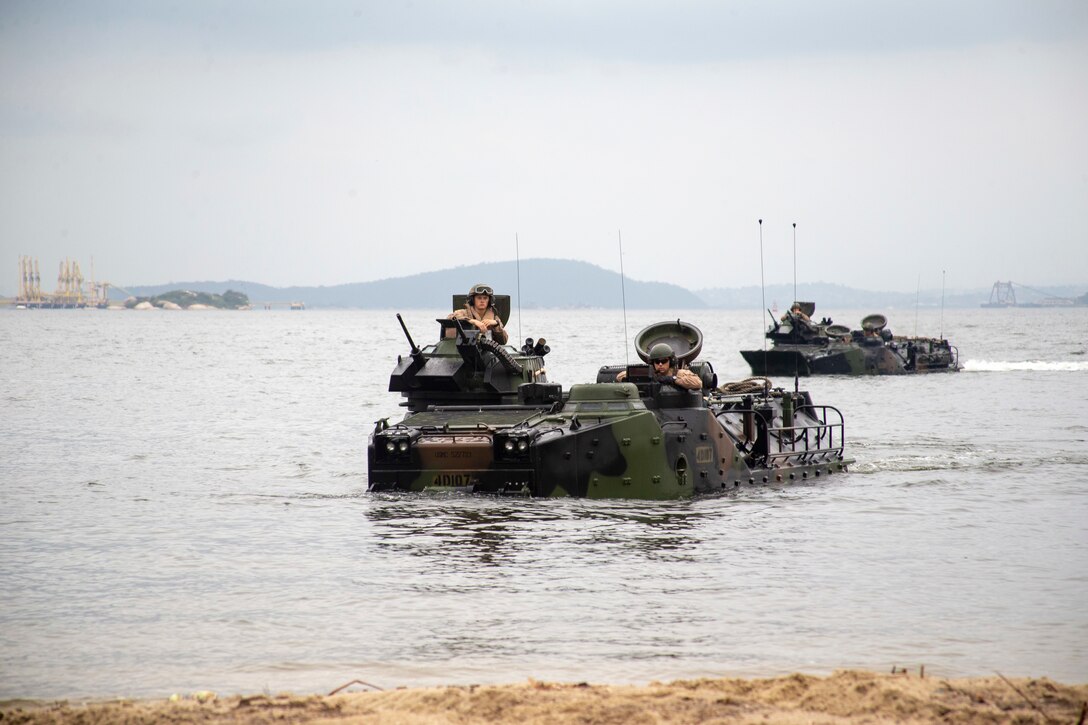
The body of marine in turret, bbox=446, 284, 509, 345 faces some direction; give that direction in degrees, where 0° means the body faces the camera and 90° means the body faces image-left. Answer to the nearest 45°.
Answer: approximately 0°

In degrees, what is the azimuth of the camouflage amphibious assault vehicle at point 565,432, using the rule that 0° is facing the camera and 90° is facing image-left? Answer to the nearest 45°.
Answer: approximately 45°
